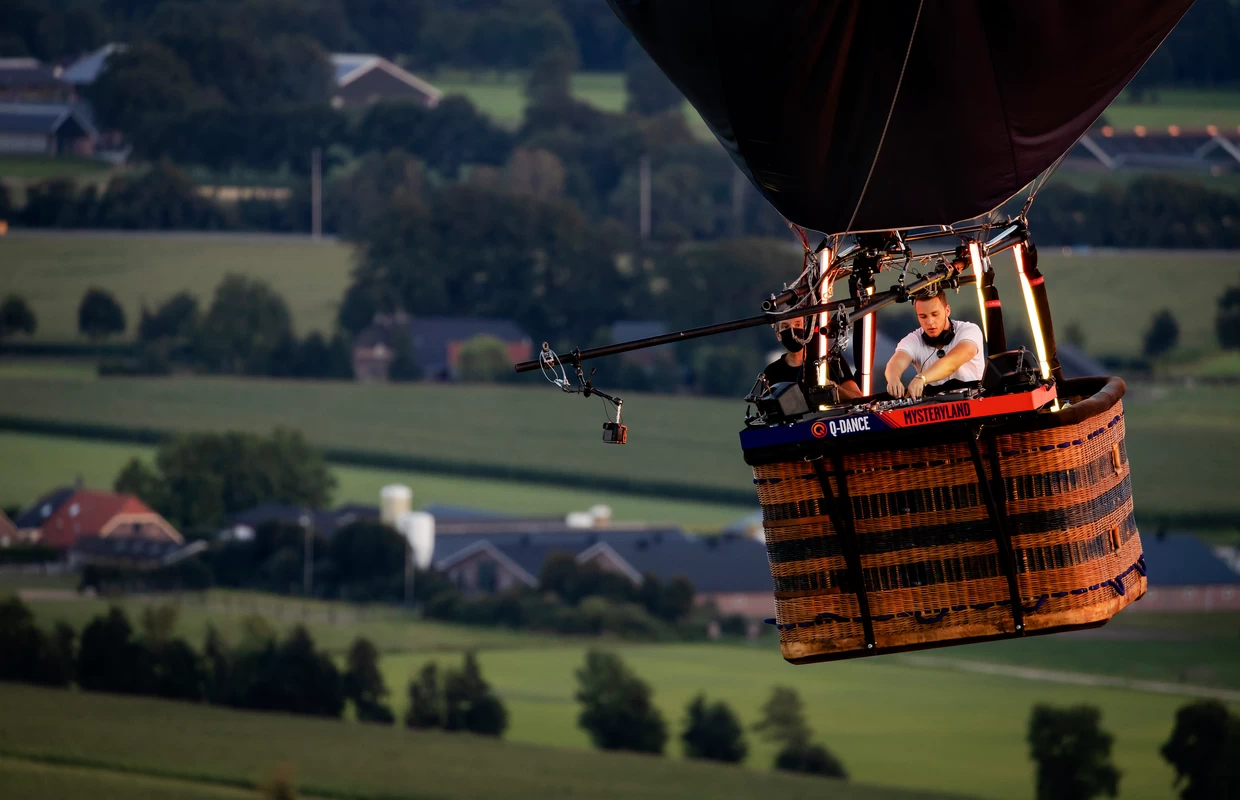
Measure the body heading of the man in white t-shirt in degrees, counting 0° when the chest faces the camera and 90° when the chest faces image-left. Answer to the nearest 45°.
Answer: approximately 45°
